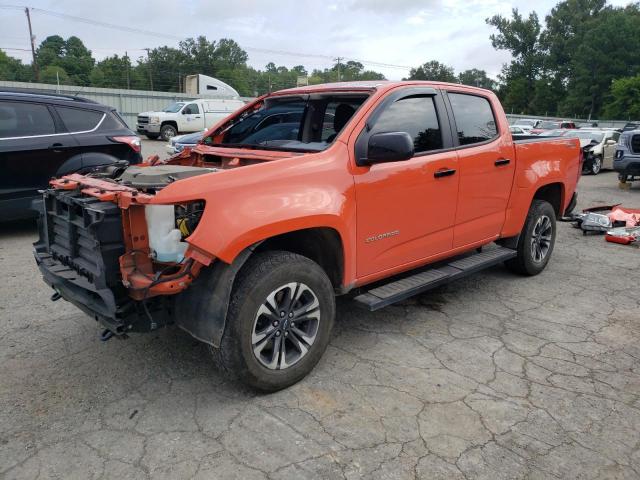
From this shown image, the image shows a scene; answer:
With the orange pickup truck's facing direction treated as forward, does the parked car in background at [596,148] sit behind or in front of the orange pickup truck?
behind

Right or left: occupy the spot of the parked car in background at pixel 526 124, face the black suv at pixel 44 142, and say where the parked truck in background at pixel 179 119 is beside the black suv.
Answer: right

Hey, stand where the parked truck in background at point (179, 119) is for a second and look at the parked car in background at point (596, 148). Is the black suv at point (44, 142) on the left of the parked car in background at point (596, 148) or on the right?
right

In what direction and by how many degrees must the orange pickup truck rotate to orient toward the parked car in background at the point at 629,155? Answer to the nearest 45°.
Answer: approximately 180°

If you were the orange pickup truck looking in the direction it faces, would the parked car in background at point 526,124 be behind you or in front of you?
behind

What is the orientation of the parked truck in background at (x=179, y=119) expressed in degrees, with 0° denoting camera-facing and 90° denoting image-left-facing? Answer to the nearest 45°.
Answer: approximately 45°

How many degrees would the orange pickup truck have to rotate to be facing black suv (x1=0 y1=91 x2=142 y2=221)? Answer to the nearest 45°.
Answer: approximately 90° to its right

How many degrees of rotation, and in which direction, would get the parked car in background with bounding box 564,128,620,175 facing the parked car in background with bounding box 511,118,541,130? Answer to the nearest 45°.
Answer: approximately 135° to its right

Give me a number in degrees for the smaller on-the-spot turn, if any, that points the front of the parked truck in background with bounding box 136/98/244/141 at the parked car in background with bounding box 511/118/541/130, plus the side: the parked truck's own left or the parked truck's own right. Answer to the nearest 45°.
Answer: approximately 135° to the parked truck's own left
